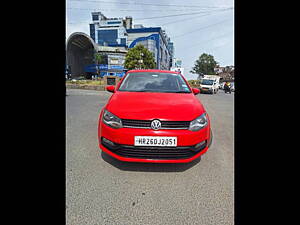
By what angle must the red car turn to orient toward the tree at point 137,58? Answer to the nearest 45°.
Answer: approximately 180°

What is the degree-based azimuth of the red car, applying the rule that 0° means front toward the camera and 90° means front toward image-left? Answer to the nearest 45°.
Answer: approximately 0°
